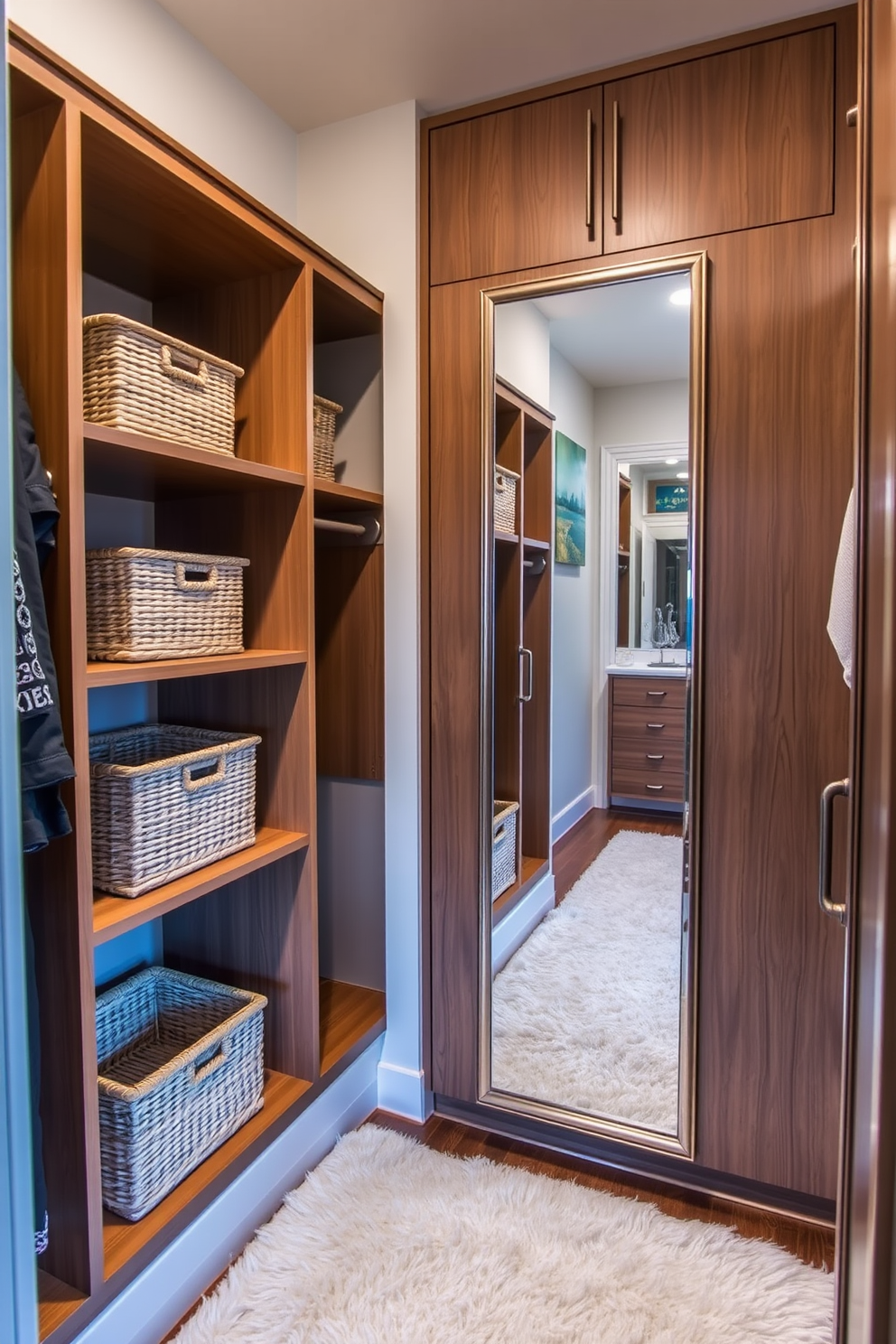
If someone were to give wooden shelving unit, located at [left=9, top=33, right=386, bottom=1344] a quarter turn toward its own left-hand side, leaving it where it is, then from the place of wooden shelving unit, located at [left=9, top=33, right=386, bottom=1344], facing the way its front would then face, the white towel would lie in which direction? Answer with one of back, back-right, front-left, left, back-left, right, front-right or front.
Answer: right

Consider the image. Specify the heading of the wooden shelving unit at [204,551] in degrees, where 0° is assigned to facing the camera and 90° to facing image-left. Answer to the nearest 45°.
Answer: approximately 315°

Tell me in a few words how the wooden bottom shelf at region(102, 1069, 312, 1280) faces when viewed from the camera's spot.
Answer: facing the viewer and to the right of the viewer

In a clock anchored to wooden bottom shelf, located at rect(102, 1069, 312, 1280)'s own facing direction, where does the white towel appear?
The white towel is roughly at 11 o'clock from the wooden bottom shelf.
